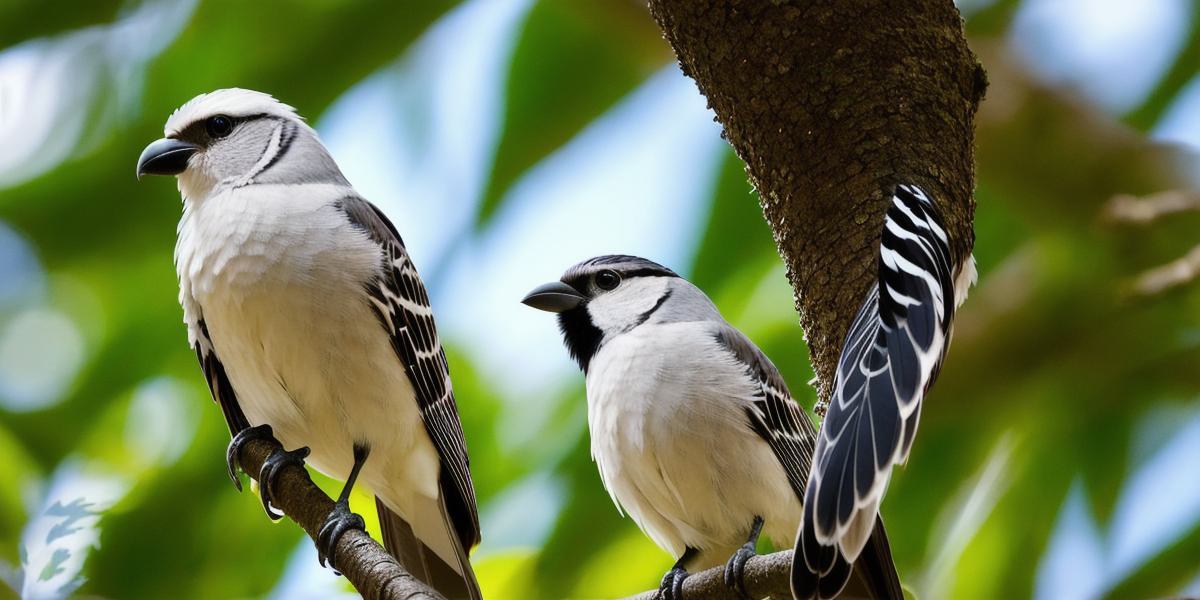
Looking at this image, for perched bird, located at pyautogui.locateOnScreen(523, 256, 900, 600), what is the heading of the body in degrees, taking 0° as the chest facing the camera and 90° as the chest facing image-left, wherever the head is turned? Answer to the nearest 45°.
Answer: approximately 45°

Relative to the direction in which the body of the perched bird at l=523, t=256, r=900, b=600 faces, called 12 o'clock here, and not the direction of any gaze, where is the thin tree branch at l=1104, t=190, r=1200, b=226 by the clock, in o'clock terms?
The thin tree branch is roughly at 7 o'clock from the perched bird.

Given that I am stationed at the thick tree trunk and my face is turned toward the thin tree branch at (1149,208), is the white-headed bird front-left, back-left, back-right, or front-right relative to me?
back-left

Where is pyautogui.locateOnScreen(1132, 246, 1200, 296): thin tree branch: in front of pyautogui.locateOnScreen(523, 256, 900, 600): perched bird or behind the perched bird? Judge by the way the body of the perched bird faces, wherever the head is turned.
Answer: behind

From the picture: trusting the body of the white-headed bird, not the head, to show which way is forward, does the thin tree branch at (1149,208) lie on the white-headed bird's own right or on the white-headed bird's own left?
on the white-headed bird's own left

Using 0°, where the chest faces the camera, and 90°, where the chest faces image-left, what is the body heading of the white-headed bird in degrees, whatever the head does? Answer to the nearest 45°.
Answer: approximately 45°
